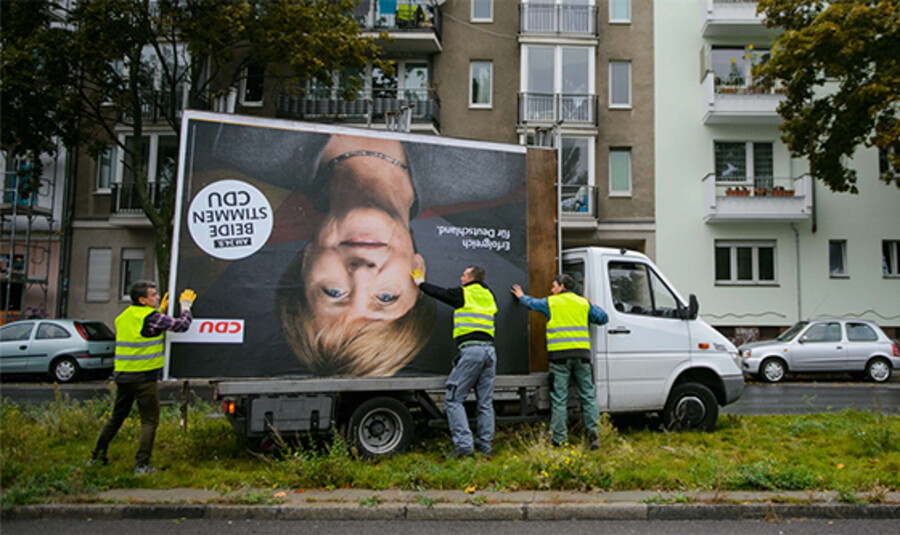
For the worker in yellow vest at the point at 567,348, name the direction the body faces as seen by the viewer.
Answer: away from the camera

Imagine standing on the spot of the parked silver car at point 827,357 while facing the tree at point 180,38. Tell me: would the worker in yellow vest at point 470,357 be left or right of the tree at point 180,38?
left

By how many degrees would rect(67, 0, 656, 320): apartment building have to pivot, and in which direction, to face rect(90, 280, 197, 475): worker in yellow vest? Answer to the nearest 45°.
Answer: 0° — it already faces them

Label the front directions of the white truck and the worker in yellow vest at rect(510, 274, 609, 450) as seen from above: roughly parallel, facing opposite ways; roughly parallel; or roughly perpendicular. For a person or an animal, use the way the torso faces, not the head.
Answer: roughly perpendicular

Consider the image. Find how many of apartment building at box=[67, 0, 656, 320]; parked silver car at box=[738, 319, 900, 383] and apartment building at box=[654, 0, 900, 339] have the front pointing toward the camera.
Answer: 2

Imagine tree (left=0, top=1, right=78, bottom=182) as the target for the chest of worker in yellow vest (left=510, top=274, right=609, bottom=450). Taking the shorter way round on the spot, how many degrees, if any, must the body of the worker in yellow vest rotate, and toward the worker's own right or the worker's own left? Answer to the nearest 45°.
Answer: approximately 45° to the worker's own left

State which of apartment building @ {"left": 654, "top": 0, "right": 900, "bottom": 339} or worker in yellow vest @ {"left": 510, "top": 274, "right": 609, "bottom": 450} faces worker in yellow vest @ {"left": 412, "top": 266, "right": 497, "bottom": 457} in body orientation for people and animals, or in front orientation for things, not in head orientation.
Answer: the apartment building

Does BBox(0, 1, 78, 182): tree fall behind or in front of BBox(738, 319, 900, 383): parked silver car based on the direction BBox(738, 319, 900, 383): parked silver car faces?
in front

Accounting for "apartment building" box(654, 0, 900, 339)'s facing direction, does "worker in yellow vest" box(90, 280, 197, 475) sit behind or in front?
in front

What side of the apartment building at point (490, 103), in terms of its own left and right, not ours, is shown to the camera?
front

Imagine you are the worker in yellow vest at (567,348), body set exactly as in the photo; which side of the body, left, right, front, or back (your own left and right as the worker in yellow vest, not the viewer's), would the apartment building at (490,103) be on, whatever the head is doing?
front

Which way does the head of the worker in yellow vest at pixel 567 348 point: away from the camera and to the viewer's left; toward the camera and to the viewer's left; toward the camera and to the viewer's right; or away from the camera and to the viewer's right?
away from the camera and to the viewer's left

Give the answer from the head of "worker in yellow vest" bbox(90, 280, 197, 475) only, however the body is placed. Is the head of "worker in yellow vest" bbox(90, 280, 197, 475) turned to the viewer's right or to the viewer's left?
to the viewer's right

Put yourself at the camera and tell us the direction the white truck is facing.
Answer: facing to the right of the viewer

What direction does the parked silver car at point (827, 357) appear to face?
to the viewer's left

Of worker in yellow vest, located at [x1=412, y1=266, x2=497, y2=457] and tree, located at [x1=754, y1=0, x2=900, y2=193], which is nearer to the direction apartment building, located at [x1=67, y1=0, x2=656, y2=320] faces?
the worker in yellow vest

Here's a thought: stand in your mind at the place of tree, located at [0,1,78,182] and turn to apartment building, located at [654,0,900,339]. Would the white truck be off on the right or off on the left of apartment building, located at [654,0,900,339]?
right
